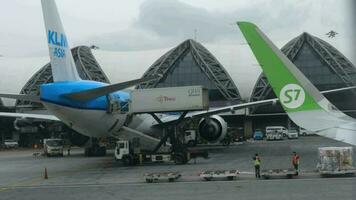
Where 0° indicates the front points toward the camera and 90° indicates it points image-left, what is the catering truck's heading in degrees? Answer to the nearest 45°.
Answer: approximately 90°

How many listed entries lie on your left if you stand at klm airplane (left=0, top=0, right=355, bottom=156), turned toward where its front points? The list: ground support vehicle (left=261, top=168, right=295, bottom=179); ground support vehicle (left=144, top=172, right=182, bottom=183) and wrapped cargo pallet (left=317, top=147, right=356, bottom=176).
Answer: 0

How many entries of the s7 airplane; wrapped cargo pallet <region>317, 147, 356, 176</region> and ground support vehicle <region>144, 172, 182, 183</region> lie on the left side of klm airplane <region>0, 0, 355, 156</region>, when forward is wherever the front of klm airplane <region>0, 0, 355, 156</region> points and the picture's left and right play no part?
0

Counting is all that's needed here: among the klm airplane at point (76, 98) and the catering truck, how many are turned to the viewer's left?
1

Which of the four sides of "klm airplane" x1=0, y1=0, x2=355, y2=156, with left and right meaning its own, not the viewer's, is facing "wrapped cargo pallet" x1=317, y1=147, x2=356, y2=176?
right

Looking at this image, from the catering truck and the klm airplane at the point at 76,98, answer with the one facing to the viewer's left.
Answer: the catering truck

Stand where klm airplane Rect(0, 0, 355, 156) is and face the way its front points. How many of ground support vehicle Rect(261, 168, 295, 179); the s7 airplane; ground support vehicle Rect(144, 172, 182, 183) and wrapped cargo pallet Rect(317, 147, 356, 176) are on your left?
0

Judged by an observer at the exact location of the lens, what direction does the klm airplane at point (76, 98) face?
facing away from the viewer and to the right of the viewer

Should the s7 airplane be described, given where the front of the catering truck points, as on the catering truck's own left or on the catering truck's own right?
on the catering truck's own left

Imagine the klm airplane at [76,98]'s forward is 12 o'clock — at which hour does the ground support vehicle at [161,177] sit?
The ground support vehicle is roughly at 3 o'clock from the klm airplane.

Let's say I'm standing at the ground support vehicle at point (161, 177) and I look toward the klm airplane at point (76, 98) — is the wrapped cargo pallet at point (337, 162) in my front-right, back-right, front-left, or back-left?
back-right

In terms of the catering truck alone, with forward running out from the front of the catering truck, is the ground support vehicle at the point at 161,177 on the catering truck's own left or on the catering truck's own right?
on the catering truck's own left

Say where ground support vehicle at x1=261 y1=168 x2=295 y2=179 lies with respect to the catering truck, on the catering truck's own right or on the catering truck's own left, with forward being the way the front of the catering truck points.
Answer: on the catering truck's own left
